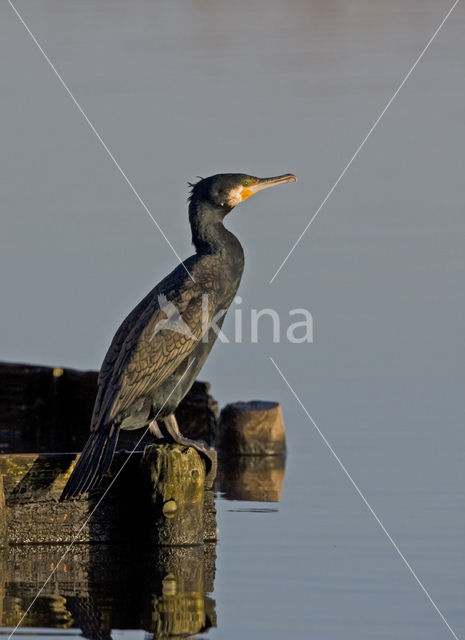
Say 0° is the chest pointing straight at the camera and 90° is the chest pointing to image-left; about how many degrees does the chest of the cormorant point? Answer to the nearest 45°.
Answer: approximately 270°
